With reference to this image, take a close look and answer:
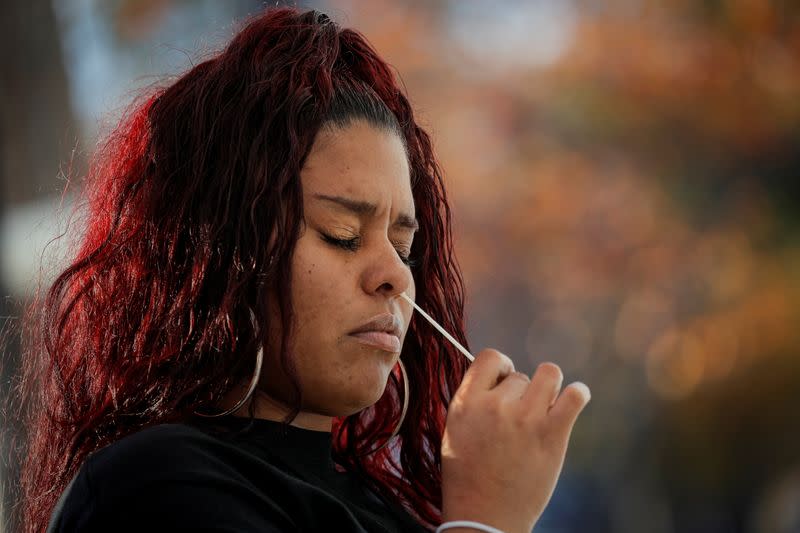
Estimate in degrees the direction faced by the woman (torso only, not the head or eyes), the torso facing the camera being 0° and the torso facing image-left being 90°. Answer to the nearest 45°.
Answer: approximately 315°

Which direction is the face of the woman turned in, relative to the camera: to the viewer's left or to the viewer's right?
to the viewer's right
